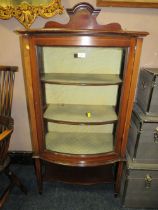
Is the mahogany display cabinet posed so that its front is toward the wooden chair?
no

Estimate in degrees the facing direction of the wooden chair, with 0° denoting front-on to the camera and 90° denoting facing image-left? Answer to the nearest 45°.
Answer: approximately 45°

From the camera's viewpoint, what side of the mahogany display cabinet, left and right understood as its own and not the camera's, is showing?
front

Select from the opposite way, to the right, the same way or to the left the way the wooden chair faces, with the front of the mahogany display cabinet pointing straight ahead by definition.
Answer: the same way

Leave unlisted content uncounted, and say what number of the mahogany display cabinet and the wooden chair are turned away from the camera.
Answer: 0

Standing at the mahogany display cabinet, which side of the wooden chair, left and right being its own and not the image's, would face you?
left
